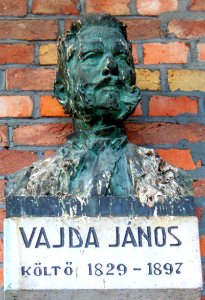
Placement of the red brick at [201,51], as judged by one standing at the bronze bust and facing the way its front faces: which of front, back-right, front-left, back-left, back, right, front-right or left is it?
back-left

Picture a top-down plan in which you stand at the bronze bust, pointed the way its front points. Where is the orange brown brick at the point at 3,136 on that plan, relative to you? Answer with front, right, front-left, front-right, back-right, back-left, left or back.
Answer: back-right

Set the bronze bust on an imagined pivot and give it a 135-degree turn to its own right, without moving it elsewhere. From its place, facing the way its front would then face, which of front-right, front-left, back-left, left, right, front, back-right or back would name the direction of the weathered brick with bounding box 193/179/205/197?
right

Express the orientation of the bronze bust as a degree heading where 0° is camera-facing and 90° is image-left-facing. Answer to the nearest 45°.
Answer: approximately 0°

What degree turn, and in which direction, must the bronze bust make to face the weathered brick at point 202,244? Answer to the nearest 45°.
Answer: approximately 135° to its left
